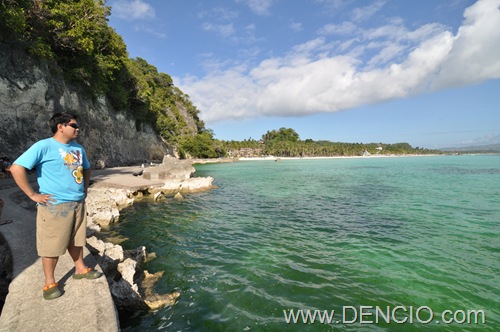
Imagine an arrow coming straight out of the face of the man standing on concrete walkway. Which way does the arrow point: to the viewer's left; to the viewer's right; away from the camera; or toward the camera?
to the viewer's right

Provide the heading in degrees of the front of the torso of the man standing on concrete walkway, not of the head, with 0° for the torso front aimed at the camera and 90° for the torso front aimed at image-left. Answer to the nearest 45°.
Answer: approximately 315°
